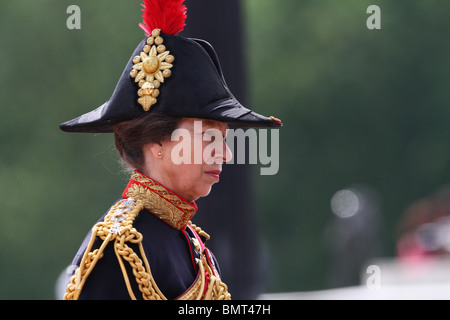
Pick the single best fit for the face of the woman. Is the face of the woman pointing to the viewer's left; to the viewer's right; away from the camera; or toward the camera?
to the viewer's right

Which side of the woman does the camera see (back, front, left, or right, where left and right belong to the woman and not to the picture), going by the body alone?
right
